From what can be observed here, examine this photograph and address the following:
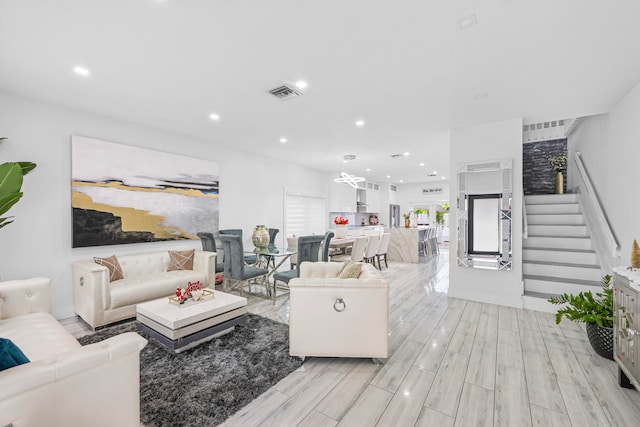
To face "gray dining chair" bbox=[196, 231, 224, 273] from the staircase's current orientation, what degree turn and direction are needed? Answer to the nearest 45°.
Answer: approximately 45° to its right

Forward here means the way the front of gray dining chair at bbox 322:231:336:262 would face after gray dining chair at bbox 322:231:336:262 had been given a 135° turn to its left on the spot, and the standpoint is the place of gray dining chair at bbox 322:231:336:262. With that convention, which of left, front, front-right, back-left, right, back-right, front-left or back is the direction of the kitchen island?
left

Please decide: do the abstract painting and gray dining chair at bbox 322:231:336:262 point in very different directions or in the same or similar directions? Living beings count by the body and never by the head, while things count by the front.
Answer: very different directions

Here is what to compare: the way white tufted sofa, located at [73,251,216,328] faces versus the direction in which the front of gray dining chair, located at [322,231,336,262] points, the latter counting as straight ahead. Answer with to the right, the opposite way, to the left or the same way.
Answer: the opposite way

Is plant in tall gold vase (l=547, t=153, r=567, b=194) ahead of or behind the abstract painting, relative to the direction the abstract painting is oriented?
ahead

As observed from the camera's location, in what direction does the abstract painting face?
facing the viewer and to the right of the viewer

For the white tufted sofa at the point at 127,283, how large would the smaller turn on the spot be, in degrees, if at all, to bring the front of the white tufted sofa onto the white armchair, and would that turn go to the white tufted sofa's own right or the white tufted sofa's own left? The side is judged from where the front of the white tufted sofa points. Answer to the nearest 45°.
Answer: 0° — it already faces it

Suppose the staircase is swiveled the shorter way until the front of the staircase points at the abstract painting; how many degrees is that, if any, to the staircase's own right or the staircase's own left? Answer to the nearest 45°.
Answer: approximately 45° to the staircase's own right

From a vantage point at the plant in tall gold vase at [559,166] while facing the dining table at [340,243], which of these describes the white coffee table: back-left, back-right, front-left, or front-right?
front-left

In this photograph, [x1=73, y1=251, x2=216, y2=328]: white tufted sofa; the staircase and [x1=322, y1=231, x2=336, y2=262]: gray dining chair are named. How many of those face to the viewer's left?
1

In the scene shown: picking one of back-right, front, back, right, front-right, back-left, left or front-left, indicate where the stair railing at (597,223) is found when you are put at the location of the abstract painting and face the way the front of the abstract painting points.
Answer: front

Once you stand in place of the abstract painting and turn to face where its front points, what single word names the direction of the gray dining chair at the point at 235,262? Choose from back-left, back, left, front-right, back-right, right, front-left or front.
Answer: front

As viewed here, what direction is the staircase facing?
toward the camera

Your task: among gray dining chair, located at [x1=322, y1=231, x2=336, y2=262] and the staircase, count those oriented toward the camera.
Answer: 1

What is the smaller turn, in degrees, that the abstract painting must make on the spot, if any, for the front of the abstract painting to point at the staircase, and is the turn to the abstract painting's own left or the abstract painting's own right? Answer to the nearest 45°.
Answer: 0° — it already faces it

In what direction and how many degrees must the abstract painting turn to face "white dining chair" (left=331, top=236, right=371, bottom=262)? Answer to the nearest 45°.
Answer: approximately 45° to its left

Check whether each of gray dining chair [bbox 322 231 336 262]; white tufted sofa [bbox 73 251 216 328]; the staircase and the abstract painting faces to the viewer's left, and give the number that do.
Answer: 1
